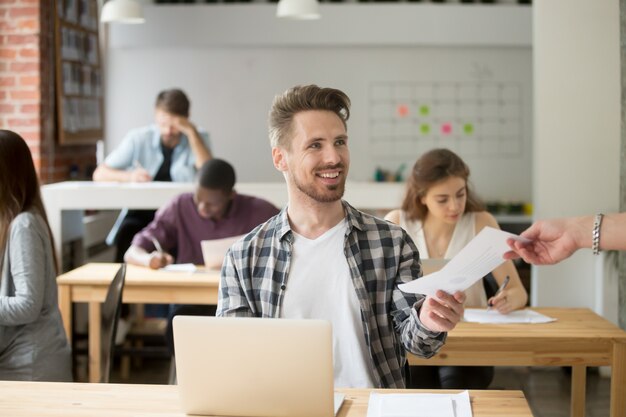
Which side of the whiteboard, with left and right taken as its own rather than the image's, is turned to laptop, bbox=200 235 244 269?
front

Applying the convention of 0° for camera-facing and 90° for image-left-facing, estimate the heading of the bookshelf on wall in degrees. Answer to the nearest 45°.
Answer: approximately 315°

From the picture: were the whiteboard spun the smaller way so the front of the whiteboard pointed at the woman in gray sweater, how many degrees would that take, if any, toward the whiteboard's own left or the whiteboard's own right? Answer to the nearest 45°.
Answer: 0° — it already faces them

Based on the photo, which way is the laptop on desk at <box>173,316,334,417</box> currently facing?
away from the camera

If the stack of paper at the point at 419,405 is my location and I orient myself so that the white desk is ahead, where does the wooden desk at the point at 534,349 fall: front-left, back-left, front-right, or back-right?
front-right

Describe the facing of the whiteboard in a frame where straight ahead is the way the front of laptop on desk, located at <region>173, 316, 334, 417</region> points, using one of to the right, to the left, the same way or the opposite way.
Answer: the opposite way

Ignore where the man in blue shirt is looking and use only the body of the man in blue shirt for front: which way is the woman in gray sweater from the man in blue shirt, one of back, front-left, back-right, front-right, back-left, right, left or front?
front

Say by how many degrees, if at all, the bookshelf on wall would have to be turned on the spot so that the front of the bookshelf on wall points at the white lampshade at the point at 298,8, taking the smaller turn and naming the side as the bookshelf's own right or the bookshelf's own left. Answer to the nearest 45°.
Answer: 0° — it already faces it

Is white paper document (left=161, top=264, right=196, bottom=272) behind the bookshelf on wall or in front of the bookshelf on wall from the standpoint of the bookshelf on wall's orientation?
in front

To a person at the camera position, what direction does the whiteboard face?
facing the viewer

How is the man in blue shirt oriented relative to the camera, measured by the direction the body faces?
toward the camera
